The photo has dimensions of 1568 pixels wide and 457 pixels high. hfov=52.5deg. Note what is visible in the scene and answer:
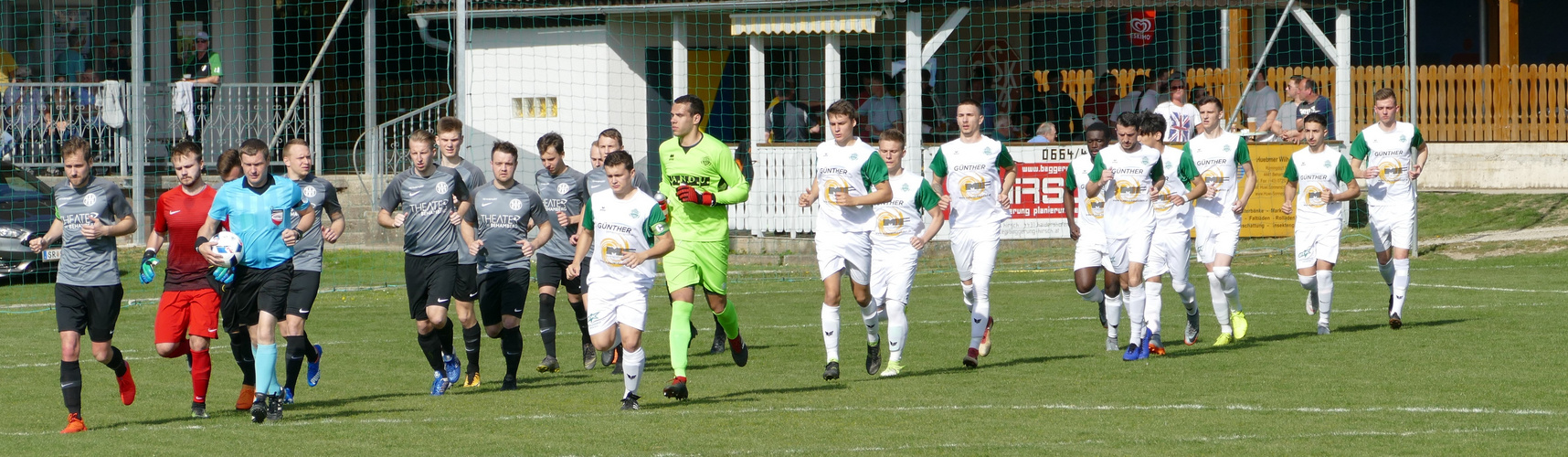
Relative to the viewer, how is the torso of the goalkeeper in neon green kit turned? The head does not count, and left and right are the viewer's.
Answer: facing the viewer and to the left of the viewer

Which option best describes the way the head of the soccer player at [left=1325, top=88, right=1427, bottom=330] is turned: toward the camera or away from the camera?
toward the camera

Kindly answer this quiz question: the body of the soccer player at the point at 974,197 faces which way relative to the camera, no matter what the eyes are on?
toward the camera

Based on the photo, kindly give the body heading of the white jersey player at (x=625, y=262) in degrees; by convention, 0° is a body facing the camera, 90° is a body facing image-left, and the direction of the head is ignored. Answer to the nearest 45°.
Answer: approximately 0°

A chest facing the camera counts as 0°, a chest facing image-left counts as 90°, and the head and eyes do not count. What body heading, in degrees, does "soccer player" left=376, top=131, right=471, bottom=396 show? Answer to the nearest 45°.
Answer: approximately 0°

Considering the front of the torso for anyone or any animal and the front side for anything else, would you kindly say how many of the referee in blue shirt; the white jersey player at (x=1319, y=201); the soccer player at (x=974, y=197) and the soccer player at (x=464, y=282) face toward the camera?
4

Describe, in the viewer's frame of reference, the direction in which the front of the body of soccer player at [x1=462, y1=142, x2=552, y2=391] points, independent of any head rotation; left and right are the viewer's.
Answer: facing the viewer

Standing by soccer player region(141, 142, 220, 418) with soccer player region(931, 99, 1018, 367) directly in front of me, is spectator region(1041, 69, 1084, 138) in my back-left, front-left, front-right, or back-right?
front-left

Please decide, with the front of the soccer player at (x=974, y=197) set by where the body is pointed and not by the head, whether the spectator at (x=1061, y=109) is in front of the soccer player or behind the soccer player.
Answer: behind

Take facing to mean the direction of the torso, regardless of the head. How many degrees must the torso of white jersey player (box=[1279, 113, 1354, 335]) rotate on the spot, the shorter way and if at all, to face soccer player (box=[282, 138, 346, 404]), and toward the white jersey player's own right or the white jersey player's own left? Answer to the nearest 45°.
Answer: approximately 45° to the white jersey player's own right

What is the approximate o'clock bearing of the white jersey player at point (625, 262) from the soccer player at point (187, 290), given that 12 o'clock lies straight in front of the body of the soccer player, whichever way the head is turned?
The white jersey player is roughly at 10 o'clock from the soccer player.

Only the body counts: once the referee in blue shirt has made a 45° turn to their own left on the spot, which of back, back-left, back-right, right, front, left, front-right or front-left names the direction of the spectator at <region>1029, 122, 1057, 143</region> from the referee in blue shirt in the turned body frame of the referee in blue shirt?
left

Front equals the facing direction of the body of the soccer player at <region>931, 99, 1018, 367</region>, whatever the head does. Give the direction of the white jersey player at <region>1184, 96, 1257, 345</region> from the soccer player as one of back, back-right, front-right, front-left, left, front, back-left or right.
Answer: back-left

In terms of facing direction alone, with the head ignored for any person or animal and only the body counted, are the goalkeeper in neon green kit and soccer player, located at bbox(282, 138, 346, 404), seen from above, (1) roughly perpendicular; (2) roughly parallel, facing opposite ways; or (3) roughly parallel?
roughly parallel

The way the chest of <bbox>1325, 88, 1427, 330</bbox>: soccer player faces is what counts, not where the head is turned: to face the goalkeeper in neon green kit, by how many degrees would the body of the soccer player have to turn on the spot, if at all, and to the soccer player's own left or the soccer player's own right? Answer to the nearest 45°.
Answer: approximately 45° to the soccer player's own right

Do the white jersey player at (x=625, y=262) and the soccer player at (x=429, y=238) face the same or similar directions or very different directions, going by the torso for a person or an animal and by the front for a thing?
same or similar directions
